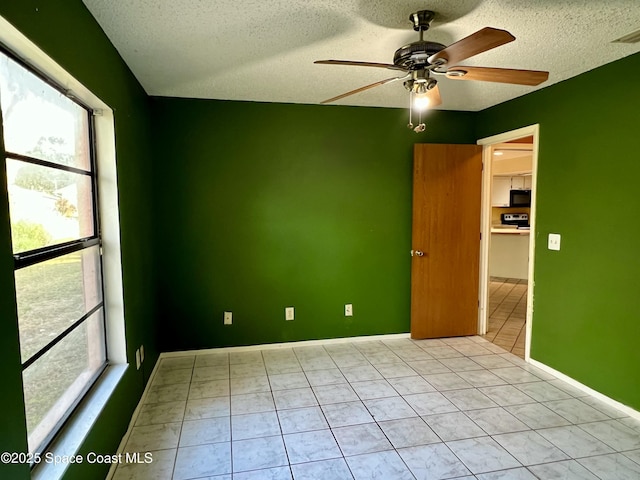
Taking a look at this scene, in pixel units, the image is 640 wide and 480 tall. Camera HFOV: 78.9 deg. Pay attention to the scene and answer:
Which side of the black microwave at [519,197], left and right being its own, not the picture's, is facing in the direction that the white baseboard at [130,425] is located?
front

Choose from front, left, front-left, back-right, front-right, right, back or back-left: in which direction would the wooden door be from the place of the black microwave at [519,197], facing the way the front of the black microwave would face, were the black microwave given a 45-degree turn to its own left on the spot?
front-right

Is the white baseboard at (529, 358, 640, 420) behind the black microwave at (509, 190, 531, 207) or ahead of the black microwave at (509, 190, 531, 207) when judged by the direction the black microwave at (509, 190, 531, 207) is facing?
ahead

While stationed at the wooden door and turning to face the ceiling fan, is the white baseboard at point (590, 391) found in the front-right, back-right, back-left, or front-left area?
front-left

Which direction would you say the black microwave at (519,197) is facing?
toward the camera

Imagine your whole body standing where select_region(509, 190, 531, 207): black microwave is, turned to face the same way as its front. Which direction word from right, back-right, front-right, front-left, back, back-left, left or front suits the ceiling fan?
front

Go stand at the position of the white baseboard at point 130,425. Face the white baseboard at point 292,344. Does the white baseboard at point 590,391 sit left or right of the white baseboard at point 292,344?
right

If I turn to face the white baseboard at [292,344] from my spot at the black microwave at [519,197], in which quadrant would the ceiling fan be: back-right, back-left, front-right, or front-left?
front-left
